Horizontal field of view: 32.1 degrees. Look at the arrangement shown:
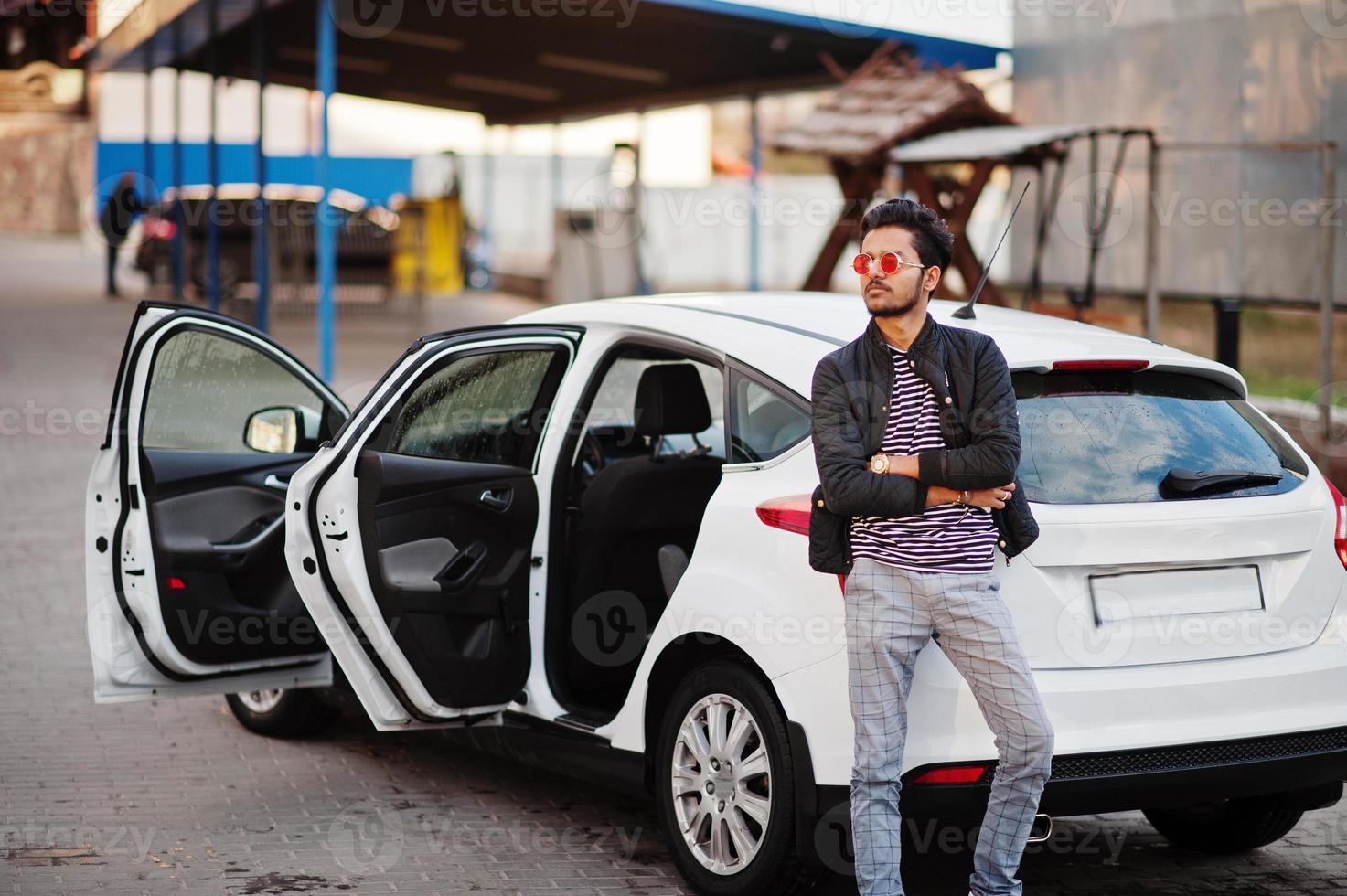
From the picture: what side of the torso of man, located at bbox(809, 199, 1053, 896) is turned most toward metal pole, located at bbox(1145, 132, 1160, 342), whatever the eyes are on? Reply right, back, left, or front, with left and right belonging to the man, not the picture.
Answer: back

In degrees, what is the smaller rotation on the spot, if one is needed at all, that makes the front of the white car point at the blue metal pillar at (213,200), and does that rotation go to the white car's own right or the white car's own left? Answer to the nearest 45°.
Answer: approximately 45° to the white car's own right

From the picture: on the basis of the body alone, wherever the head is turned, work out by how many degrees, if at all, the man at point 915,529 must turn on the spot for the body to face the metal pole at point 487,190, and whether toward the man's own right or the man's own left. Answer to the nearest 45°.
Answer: approximately 180°

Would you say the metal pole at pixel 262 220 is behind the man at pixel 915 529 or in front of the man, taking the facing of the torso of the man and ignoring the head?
behind

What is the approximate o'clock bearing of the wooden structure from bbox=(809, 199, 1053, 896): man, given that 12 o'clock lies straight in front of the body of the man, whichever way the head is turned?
The wooden structure is roughly at 6 o'clock from the man.

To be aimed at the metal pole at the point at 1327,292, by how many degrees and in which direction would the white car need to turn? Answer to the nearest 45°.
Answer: approximately 90° to its right

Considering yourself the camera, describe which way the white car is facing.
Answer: facing away from the viewer and to the left of the viewer

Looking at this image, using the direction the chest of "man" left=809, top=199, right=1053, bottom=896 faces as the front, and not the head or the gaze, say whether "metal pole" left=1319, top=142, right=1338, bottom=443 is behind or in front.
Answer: behind

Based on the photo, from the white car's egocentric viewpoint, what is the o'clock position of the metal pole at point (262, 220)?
The metal pole is roughly at 1 o'clock from the white car.
